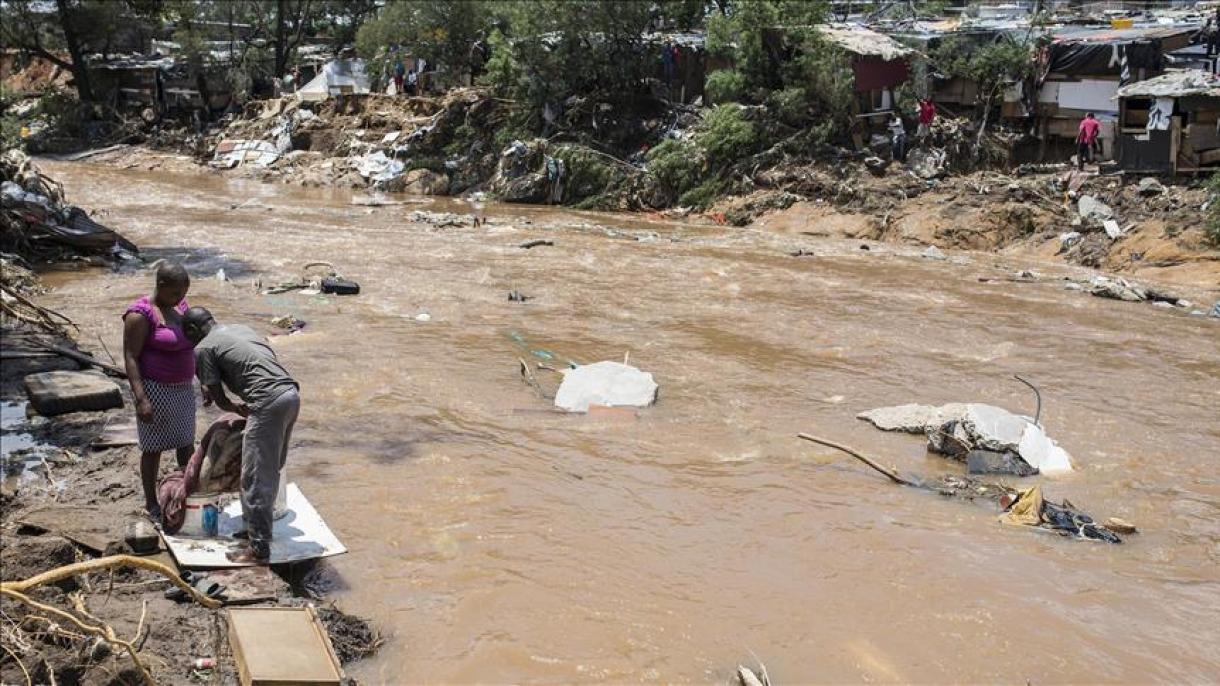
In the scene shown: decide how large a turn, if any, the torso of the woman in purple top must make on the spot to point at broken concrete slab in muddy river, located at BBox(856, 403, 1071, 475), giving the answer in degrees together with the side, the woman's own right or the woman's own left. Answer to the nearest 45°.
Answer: approximately 45° to the woman's own left

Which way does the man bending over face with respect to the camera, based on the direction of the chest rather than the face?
to the viewer's left

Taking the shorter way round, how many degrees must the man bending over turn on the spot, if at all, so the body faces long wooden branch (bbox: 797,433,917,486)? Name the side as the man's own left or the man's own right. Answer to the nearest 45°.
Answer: approximately 180°

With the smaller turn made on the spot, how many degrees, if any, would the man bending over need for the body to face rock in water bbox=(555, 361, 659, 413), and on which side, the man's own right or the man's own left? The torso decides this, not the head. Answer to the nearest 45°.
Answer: approximately 135° to the man's own right

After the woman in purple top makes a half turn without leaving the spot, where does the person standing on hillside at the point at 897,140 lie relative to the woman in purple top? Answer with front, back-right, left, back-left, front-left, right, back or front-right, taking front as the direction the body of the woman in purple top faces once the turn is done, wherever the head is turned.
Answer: right

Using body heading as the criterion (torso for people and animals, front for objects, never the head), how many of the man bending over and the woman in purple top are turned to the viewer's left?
1

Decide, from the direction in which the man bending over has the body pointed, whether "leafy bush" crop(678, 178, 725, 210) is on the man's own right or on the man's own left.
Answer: on the man's own right

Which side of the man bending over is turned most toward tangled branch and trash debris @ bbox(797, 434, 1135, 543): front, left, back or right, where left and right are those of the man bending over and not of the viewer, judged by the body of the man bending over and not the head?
back
